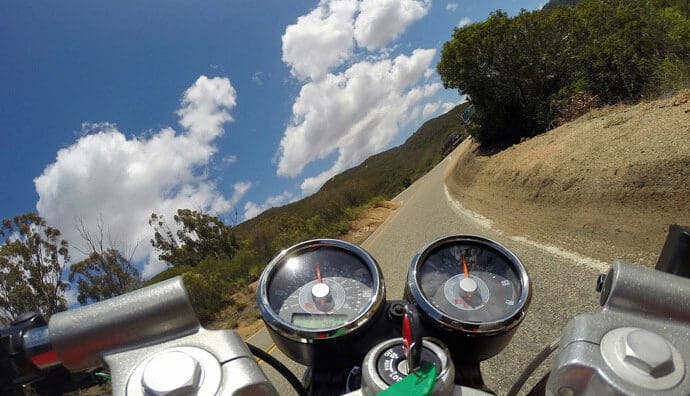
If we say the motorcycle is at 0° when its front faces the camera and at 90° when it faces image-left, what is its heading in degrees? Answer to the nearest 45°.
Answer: approximately 180°
